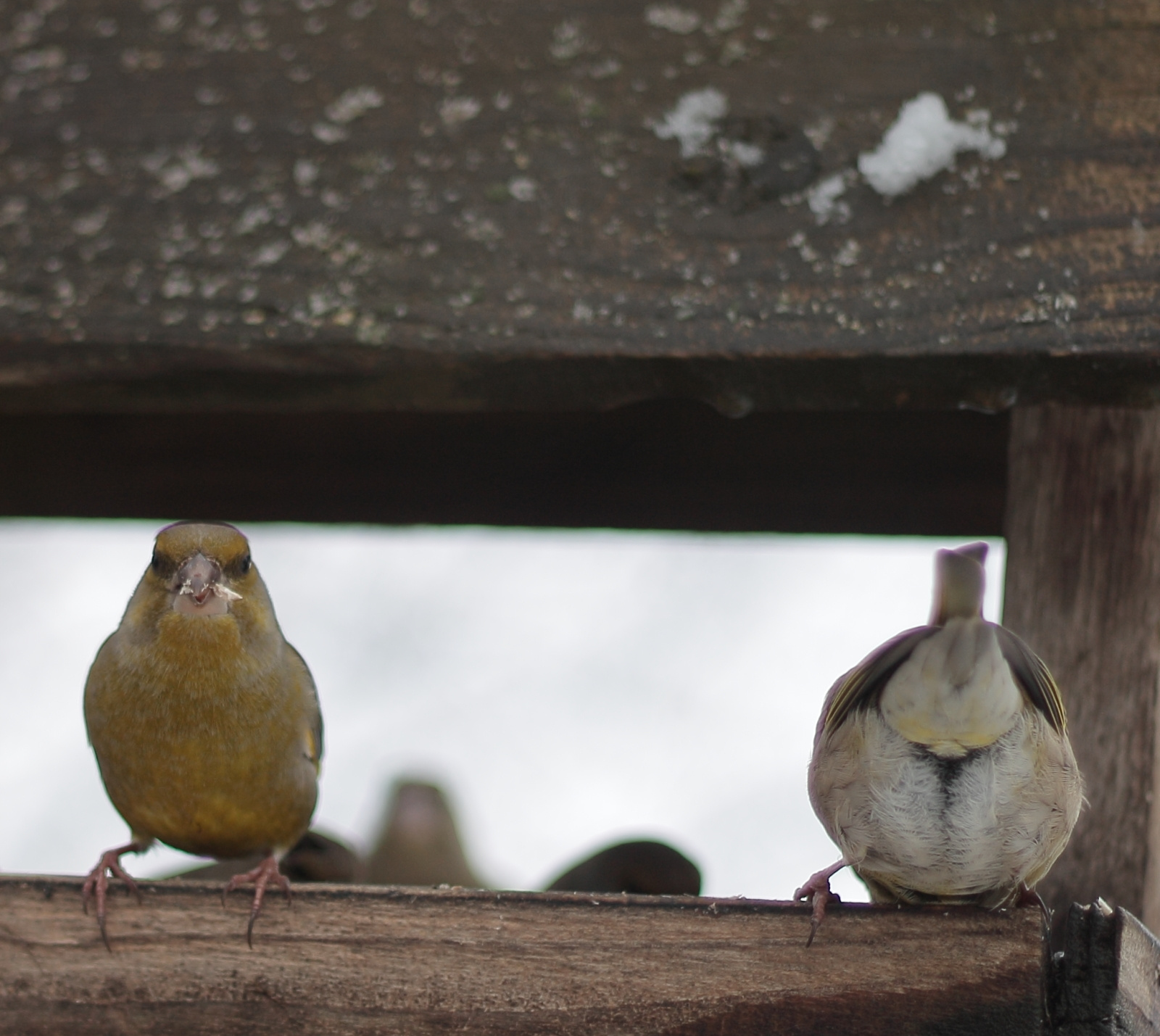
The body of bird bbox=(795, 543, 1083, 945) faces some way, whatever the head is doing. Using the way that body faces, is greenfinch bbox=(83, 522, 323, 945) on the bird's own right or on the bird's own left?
on the bird's own left

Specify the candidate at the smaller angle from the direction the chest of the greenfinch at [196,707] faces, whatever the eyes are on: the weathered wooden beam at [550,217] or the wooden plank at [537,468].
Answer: the weathered wooden beam

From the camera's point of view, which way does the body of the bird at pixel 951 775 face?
away from the camera

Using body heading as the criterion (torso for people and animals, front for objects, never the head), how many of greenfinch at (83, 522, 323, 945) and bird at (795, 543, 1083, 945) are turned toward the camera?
1

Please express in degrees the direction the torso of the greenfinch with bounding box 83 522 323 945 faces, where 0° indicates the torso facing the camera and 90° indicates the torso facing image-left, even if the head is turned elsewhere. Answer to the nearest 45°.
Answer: approximately 0°

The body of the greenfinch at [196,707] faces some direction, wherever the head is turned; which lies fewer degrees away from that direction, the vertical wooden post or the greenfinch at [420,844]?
the vertical wooden post

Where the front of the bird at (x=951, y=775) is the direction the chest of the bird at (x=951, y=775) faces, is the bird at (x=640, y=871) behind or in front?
in front

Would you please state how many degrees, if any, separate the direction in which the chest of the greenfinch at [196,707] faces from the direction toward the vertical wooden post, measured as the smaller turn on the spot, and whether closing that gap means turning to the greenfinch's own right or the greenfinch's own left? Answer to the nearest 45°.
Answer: approximately 45° to the greenfinch's own left
